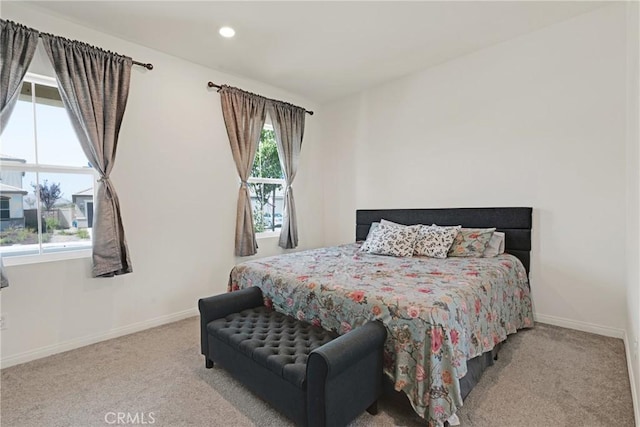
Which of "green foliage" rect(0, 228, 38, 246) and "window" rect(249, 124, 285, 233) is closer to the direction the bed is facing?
the green foliage

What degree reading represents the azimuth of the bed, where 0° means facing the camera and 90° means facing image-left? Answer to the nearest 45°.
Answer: approximately 45°

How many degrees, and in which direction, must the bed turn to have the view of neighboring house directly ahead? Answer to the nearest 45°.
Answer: approximately 45° to its right

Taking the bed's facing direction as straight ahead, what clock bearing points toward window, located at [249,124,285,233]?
The window is roughly at 3 o'clock from the bed.

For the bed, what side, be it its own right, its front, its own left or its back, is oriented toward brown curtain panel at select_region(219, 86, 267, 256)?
right
